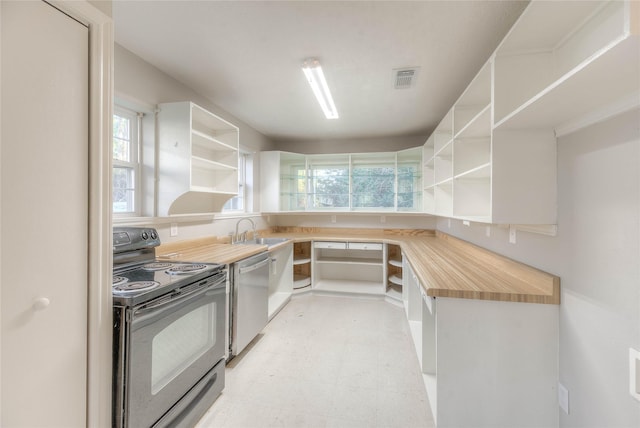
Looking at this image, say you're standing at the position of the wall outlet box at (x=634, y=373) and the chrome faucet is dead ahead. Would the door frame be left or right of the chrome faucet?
left

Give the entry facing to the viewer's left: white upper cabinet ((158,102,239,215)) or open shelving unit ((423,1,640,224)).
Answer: the open shelving unit

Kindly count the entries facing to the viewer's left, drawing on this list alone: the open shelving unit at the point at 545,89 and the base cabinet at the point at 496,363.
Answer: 2

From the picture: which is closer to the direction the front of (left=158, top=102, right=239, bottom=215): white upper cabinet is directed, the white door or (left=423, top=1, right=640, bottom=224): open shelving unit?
the open shelving unit

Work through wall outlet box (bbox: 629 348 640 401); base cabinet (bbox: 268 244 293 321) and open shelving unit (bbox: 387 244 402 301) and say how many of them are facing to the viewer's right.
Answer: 1

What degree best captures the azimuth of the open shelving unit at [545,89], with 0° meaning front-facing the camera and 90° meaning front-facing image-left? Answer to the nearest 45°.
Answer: approximately 90°

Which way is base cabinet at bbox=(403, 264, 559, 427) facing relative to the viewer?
to the viewer's left

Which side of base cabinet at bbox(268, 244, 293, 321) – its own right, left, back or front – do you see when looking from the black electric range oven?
right

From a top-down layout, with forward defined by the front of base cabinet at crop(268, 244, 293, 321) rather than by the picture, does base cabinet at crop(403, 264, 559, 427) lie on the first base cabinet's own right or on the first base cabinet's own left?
on the first base cabinet's own right

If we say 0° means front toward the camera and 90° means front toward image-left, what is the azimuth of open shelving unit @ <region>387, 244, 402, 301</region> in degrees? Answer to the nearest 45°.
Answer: approximately 45°

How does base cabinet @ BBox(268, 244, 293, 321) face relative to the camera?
to the viewer's right

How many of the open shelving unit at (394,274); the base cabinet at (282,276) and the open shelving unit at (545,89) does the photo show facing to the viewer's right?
1

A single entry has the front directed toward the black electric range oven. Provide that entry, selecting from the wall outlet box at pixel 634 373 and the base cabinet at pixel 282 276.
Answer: the wall outlet box
